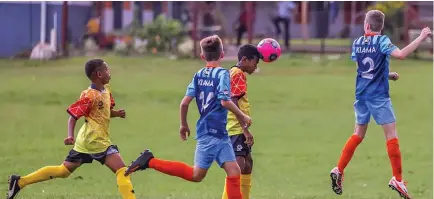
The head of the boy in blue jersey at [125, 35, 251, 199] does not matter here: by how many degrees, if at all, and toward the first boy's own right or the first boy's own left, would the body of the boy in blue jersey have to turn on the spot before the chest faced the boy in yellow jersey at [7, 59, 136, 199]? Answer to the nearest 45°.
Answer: approximately 90° to the first boy's own left

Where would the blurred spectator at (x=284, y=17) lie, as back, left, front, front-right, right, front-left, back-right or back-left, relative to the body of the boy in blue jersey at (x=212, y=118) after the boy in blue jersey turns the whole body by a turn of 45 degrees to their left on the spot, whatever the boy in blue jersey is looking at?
front

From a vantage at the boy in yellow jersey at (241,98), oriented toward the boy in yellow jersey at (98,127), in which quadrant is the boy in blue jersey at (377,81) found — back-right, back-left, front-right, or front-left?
back-right

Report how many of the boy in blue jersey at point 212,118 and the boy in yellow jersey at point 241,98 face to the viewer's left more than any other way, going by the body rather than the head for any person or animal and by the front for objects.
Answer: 0

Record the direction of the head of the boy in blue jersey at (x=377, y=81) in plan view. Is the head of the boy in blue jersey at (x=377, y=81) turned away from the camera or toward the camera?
away from the camera

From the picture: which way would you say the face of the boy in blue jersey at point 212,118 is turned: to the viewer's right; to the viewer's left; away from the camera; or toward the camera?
away from the camera

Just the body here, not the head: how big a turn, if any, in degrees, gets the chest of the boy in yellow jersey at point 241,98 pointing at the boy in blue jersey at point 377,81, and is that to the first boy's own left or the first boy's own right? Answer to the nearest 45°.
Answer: approximately 45° to the first boy's own left

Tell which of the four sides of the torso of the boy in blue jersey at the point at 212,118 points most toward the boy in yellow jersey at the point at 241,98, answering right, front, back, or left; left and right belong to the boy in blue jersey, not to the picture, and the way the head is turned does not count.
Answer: front

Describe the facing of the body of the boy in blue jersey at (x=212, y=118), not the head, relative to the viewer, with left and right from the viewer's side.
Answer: facing away from the viewer and to the right of the viewer

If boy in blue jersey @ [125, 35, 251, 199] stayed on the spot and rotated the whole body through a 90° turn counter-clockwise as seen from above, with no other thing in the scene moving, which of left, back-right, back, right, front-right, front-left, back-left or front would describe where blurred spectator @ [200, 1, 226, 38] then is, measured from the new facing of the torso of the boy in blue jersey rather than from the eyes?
front-right

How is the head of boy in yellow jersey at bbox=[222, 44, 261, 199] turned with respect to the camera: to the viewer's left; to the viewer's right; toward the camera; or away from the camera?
to the viewer's right
